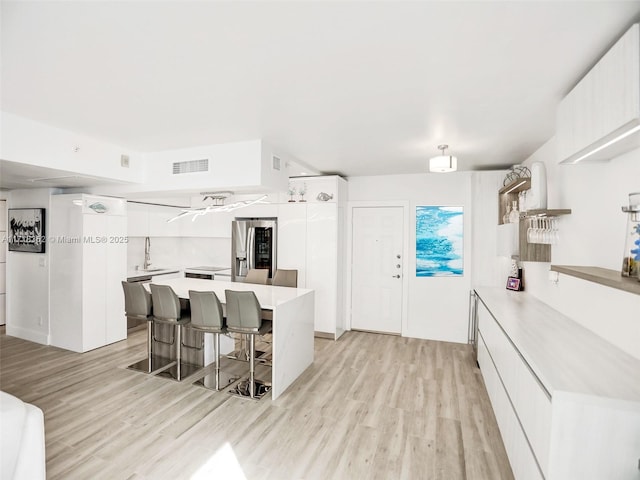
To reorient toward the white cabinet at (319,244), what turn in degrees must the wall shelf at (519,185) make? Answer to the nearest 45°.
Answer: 0° — it already faces it

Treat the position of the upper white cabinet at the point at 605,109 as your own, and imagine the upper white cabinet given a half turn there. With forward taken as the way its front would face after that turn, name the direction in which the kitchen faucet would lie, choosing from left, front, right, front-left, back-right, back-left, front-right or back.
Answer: back

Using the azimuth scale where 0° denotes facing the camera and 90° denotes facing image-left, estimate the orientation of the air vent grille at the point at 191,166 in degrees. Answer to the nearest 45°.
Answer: approximately 45°

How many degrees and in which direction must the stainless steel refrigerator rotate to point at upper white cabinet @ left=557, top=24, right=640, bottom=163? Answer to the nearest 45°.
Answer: approximately 45° to its left

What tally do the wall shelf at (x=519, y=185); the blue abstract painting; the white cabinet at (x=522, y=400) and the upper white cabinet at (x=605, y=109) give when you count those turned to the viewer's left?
3

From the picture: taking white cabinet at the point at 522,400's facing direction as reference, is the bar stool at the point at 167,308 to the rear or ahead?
ahead

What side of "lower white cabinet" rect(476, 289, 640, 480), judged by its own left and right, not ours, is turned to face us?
left

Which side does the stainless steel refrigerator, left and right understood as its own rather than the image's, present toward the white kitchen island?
front

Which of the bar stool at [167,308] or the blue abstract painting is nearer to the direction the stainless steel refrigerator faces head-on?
the bar stool

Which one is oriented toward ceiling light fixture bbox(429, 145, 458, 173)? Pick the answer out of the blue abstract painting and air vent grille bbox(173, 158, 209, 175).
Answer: the blue abstract painting

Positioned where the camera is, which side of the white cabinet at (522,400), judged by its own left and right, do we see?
left

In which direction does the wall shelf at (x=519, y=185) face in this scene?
to the viewer's left

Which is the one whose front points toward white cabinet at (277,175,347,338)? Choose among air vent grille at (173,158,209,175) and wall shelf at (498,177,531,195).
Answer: the wall shelf

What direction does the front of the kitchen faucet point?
toward the camera

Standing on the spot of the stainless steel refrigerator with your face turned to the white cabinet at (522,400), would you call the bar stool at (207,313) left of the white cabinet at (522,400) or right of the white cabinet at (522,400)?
right

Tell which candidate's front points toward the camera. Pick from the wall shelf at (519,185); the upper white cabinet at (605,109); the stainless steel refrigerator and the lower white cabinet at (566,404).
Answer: the stainless steel refrigerator

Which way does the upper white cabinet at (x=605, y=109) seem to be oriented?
to the viewer's left

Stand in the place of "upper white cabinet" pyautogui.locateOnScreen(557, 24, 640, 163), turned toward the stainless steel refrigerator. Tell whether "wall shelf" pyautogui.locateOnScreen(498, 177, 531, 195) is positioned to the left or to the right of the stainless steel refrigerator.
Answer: right

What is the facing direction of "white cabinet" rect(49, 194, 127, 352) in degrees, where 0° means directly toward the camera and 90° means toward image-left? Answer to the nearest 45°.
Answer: approximately 315°
